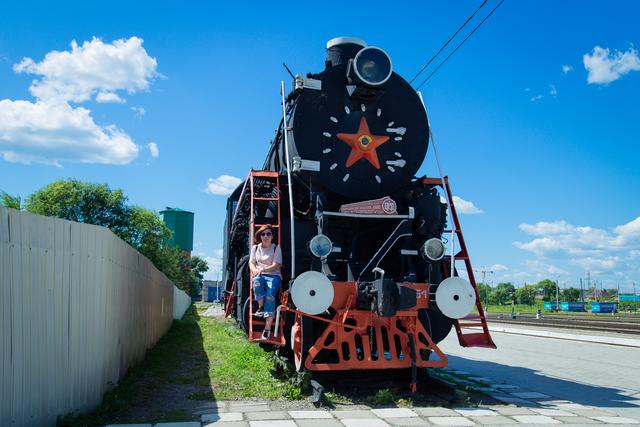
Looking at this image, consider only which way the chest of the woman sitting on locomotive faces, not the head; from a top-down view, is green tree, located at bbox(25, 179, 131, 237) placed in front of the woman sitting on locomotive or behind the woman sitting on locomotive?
behind

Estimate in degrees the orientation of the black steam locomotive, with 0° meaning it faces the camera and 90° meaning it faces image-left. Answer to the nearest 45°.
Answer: approximately 0°

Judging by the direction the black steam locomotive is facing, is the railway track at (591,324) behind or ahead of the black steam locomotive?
behind

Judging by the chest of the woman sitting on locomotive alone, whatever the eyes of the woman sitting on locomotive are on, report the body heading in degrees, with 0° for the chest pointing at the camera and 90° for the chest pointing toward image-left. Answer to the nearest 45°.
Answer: approximately 0°
